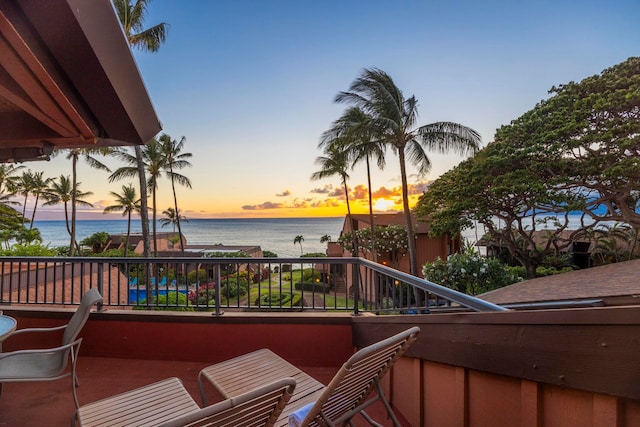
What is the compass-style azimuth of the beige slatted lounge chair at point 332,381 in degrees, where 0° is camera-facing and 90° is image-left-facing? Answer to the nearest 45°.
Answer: approximately 135°

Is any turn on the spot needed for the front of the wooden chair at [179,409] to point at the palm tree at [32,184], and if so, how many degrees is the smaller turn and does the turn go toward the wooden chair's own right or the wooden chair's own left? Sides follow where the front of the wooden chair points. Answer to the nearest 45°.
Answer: approximately 45° to the wooden chair's own right

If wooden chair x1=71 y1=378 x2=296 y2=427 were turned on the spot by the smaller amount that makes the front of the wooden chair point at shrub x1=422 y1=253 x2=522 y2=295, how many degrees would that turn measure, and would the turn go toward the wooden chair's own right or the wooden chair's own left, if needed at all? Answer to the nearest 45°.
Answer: approximately 90° to the wooden chair's own right

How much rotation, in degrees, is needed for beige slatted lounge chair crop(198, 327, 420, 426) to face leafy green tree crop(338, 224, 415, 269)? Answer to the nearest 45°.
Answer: approximately 45° to its right

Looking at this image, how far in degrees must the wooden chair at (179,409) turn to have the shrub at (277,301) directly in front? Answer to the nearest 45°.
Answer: approximately 45° to its right

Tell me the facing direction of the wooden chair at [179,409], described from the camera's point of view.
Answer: facing away from the viewer and to the left of the viewer

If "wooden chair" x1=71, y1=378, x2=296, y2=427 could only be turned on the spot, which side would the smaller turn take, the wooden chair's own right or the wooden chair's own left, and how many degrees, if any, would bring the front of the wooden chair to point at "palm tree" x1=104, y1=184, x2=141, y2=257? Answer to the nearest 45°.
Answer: approximately 45° to the wooden chair's own right
